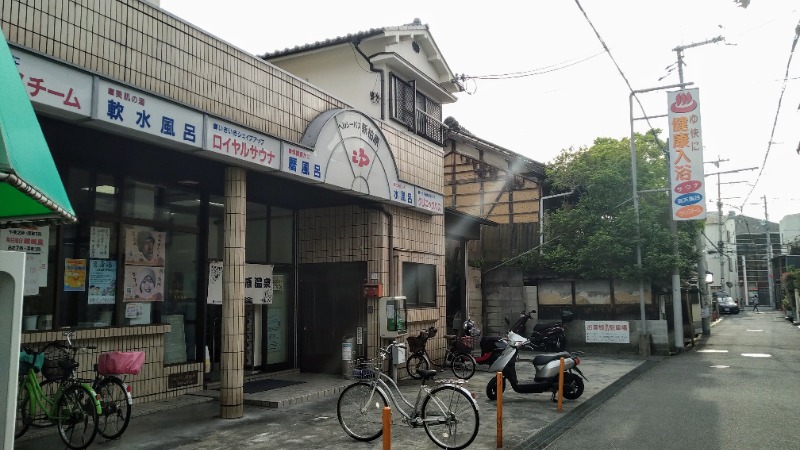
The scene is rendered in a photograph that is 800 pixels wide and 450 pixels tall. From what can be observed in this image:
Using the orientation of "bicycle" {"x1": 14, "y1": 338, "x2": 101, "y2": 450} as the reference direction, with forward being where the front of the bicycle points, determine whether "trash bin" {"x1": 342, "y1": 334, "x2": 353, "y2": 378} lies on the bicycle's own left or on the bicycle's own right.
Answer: on the bicycle's own right

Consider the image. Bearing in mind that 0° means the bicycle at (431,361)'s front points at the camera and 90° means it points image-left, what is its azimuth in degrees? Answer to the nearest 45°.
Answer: approximately 90°

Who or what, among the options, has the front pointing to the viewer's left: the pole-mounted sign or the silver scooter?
the silver scooter

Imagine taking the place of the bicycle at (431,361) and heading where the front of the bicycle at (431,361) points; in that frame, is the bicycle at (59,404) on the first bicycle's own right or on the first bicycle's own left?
on the first bicycle's own left

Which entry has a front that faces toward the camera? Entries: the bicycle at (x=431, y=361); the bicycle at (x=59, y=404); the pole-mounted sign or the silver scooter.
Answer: the pole-mounted sign

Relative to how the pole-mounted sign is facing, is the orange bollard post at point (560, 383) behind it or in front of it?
in front

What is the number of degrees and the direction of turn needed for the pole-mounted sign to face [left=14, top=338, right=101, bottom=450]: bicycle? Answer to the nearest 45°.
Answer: approximately 45° to its right

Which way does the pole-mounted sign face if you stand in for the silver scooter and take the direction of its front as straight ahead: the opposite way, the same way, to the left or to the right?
to the left

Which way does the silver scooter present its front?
to the viewer's left

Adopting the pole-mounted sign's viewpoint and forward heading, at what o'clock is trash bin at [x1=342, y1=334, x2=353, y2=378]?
The trash bin is roughly at 1 o'clock from the pole-mounted sign.

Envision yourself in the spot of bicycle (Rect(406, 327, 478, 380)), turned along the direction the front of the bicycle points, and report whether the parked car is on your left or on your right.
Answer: on your right
